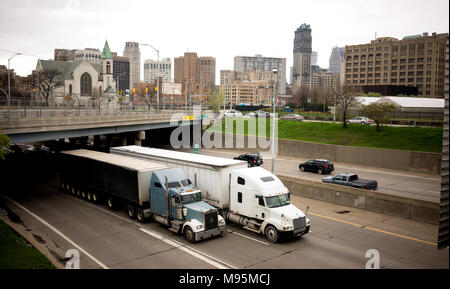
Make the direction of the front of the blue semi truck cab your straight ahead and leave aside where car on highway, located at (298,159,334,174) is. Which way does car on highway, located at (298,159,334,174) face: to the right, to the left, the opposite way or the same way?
the opposite way

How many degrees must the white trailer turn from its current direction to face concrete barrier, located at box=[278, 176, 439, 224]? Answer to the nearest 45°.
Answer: approximately 45° to its left

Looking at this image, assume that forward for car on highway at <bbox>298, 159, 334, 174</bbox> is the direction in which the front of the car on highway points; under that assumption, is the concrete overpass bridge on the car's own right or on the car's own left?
on the car's own left

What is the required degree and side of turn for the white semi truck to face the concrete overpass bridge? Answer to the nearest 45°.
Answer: approximately 180°

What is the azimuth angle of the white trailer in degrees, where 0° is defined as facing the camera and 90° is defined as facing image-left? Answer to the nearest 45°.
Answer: approximately 315°

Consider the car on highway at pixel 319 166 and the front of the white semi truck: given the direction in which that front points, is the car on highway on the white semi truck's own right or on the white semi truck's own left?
on the white semi truck's own left

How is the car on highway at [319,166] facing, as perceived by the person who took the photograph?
facing away from the viewer and to the left of the viewer

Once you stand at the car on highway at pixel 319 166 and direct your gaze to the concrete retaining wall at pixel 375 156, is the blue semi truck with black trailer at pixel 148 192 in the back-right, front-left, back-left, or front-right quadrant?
back-right

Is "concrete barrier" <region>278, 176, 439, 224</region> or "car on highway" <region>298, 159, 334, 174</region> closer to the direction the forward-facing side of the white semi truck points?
the concrete barrier

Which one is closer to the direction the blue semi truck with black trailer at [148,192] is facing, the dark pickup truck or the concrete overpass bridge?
the dark pickup truck
